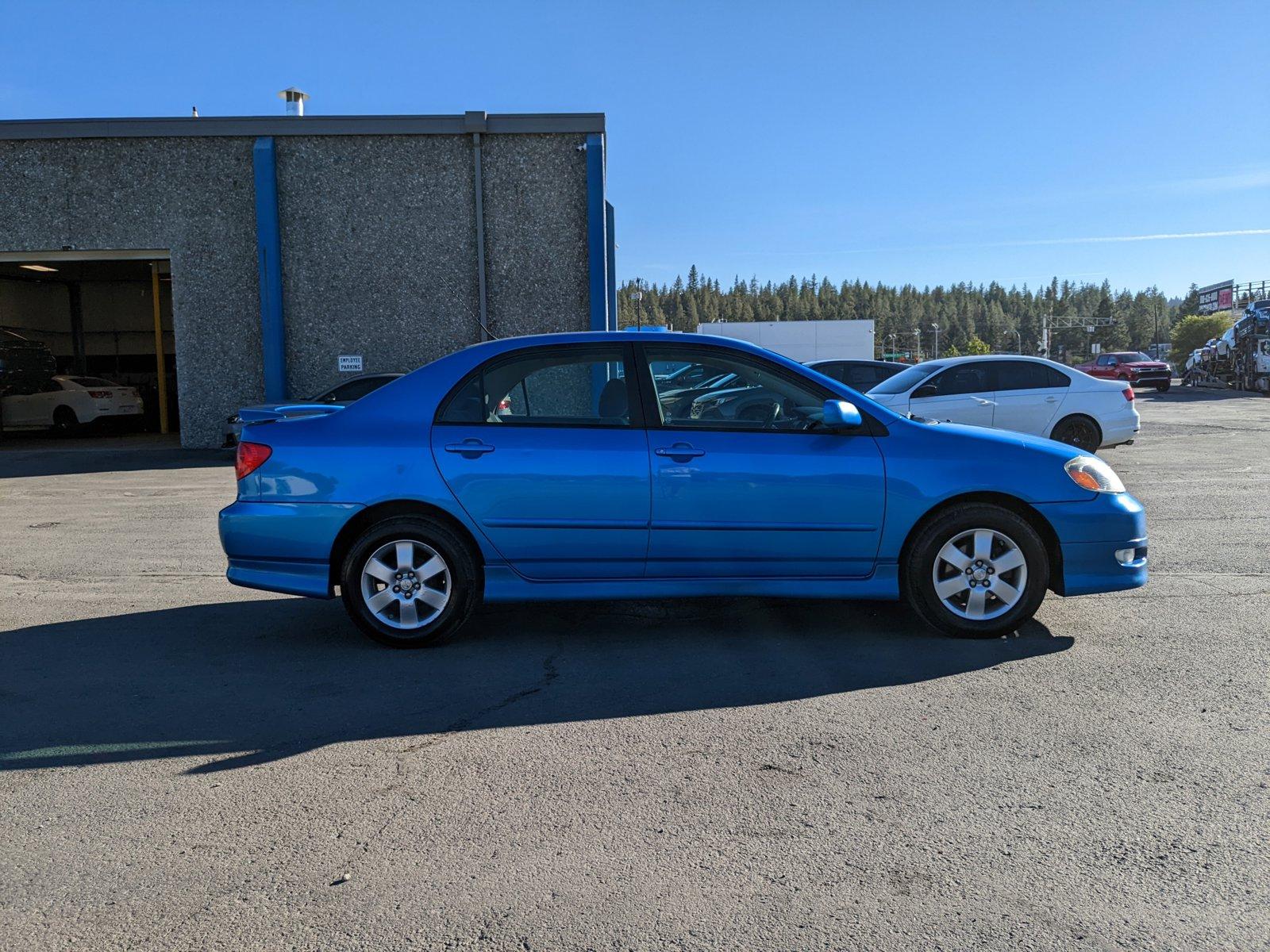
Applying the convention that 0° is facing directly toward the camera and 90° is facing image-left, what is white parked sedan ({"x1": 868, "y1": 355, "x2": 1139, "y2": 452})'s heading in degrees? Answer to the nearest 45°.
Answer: approximately 90°

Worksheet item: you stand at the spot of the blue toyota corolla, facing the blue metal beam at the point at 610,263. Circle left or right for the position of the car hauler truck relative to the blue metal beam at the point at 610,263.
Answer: right

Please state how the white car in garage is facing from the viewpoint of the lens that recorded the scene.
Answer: facing away from the viewer and to the left of the viewer

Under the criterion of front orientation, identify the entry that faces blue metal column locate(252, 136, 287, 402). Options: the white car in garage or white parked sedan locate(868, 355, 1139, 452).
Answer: the white parked sedan

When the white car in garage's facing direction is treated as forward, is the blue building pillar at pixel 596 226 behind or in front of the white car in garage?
behind

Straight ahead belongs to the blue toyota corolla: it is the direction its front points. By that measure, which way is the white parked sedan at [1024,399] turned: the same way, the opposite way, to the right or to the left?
the opposite way

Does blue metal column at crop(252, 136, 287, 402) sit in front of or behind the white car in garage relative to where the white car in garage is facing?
behind

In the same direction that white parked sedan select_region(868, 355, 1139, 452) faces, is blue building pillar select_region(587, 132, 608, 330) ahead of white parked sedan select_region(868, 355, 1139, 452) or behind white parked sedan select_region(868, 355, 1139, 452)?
ahead

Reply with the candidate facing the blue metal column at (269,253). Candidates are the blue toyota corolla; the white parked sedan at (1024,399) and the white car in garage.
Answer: the white parked sedan

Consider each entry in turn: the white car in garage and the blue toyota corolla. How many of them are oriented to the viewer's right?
1

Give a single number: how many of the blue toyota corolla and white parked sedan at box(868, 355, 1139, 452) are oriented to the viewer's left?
1

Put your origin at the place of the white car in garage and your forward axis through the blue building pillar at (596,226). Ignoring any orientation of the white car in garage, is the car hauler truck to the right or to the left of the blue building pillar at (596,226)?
left

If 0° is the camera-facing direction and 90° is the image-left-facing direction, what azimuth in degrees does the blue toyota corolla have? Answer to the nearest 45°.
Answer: approximately 270°

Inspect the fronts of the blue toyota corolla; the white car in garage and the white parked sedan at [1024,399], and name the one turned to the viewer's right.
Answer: the blue toyota corolla

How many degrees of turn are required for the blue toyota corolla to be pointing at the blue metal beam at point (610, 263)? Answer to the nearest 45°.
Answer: approximately 90° to its left
